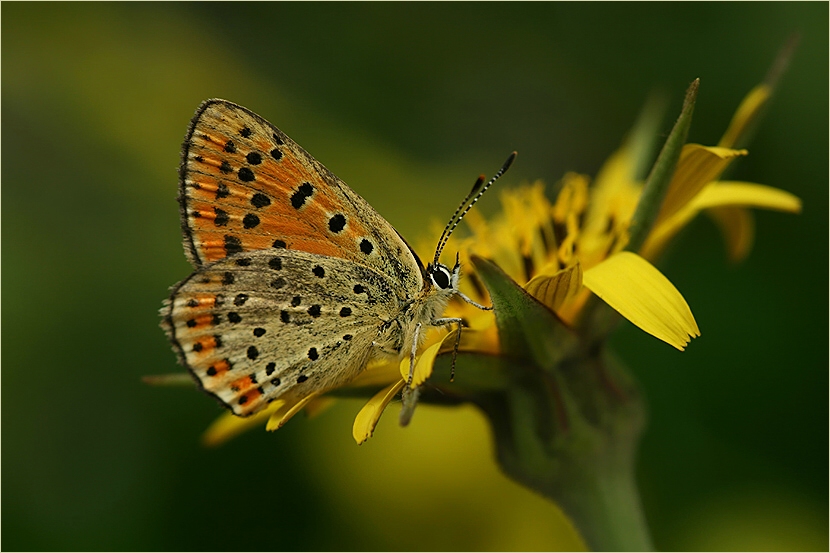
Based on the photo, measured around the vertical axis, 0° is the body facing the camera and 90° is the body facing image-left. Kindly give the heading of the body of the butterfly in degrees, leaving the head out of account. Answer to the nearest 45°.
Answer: approximately 270°
